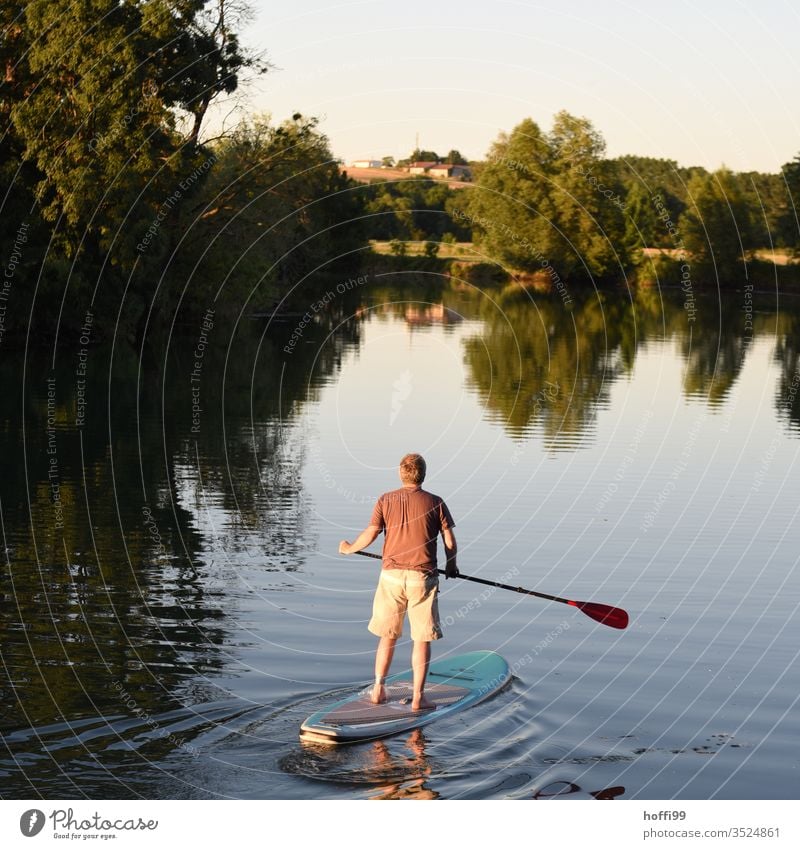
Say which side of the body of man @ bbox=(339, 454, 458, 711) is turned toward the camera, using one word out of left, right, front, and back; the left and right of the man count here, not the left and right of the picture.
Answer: back

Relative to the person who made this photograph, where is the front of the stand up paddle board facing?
facing away from the viewer and to the right of the viewer

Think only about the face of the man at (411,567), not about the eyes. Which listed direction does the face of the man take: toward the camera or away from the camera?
away from the camera
